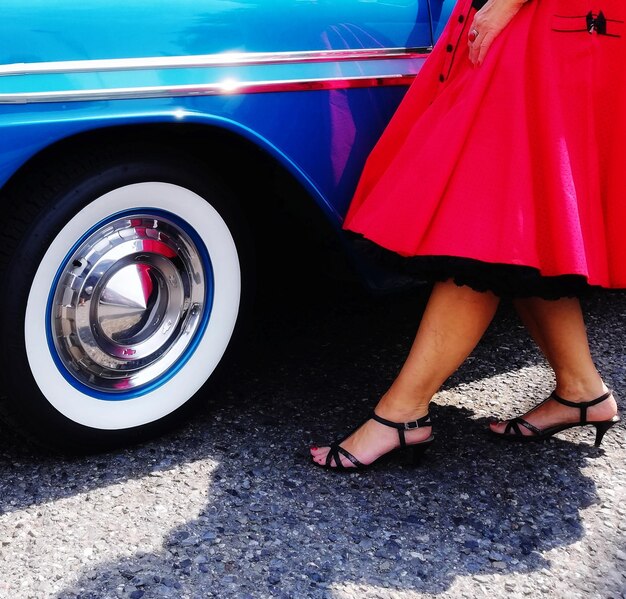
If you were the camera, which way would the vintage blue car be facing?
facing the viewer and to the left of the viewer
